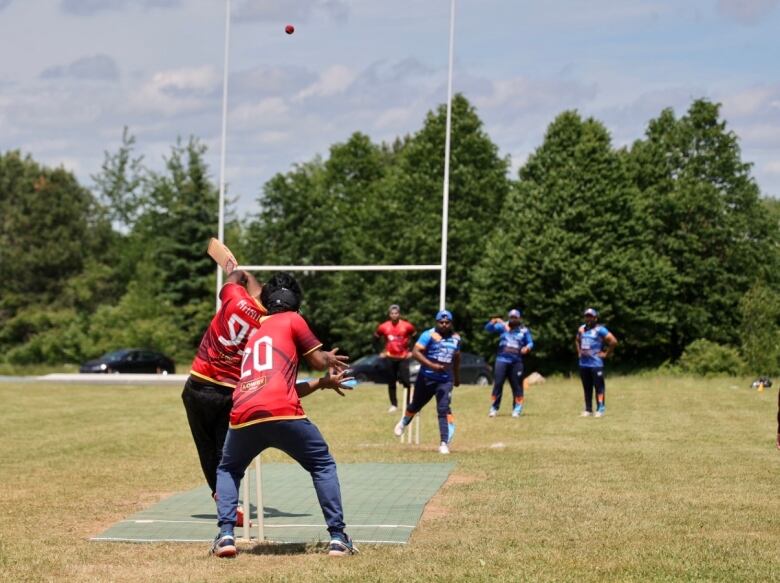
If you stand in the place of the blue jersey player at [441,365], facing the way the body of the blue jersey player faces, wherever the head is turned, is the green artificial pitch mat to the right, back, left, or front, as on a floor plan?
front

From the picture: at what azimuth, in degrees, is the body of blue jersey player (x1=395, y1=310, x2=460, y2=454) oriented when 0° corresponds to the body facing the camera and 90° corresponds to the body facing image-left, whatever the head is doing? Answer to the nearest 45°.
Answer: approximately 0°

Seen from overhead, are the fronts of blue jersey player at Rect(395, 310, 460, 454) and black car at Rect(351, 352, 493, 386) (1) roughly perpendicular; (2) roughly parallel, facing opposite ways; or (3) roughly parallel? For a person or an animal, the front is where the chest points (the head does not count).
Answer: roughly perpendicular

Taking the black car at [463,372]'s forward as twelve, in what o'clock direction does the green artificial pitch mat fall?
The green artificial pitch mat is roughly at 9 o'clock from the black car.

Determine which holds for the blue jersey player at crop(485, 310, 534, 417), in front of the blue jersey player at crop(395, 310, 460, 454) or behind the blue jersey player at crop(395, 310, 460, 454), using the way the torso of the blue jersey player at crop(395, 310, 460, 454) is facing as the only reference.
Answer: behind

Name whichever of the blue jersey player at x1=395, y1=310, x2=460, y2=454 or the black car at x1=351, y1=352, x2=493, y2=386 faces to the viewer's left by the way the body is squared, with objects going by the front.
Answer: the black car

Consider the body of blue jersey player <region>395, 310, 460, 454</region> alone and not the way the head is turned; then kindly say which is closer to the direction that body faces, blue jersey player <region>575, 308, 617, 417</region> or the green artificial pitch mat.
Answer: the green artificial pitch mat

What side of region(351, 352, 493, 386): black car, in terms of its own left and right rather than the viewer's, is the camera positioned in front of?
left

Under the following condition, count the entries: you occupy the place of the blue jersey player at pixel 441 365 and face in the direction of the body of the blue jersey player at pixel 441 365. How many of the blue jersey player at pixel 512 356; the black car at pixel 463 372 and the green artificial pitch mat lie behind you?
2

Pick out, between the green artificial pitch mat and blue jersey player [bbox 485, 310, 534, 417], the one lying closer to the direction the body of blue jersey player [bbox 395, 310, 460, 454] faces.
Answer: the green artificial pitch mat

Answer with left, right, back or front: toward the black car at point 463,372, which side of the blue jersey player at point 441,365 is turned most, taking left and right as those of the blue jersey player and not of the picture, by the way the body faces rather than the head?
back
